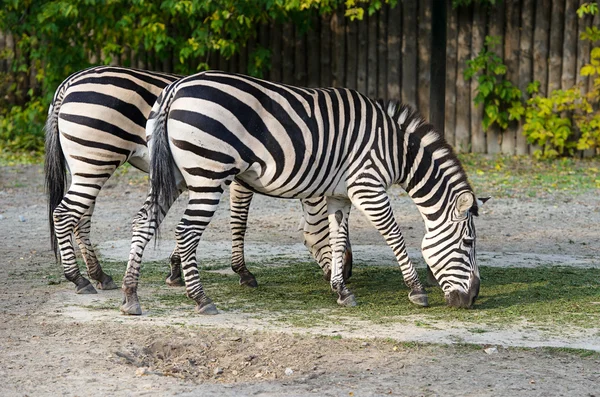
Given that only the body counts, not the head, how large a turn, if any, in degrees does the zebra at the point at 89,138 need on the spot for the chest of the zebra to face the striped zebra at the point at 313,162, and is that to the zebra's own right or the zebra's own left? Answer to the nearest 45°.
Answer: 0° — it already faces it

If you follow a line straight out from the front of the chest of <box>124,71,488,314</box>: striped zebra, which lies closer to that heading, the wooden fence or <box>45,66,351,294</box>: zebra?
the wooden fence

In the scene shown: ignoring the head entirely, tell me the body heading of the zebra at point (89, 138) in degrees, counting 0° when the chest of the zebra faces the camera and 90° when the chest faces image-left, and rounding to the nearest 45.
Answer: approximately 270°

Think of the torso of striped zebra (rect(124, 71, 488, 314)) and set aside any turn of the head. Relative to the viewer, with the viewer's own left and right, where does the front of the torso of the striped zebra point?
facing to the right of the viewer

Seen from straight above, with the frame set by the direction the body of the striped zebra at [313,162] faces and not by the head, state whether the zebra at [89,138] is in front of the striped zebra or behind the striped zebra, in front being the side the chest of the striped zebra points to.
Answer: behind

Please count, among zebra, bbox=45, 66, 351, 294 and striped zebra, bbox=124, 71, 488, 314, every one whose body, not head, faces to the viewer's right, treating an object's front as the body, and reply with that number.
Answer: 2

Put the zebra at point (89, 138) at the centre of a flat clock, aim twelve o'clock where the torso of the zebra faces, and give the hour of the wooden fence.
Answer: The wooden fence is roughly at 10 o'clock from the zebra.
